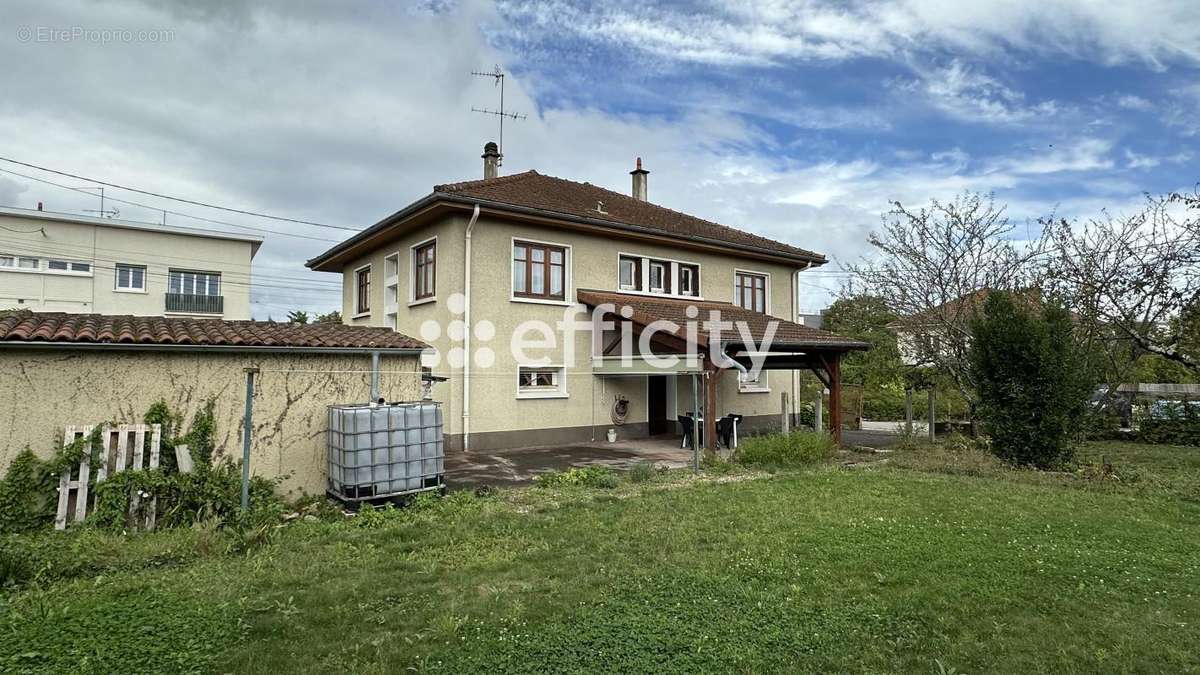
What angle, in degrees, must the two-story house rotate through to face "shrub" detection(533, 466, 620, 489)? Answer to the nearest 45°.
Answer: approximately 45° to its right

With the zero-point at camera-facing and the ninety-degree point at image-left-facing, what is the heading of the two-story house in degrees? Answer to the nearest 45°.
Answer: approximately 315°

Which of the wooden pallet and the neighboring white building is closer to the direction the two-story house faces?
the wooden pallet

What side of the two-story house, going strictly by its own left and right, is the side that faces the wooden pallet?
right

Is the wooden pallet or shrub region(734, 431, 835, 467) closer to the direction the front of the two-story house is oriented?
the shrub

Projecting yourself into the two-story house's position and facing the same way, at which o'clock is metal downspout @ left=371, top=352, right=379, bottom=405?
The metal downspout is roughly at 2 o'clock from the two-story house.

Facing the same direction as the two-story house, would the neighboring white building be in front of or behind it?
behind
